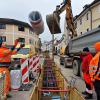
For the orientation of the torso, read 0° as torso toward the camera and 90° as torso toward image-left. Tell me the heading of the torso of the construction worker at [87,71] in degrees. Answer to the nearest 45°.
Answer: approximately 90°

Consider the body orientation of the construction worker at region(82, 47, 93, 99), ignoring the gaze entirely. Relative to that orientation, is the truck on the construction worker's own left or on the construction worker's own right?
on the construction worker's own right

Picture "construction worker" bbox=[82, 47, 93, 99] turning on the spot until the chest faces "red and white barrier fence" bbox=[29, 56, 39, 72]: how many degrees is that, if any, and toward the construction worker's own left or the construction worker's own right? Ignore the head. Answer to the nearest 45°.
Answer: approximately 45° to the construction worker's own right
